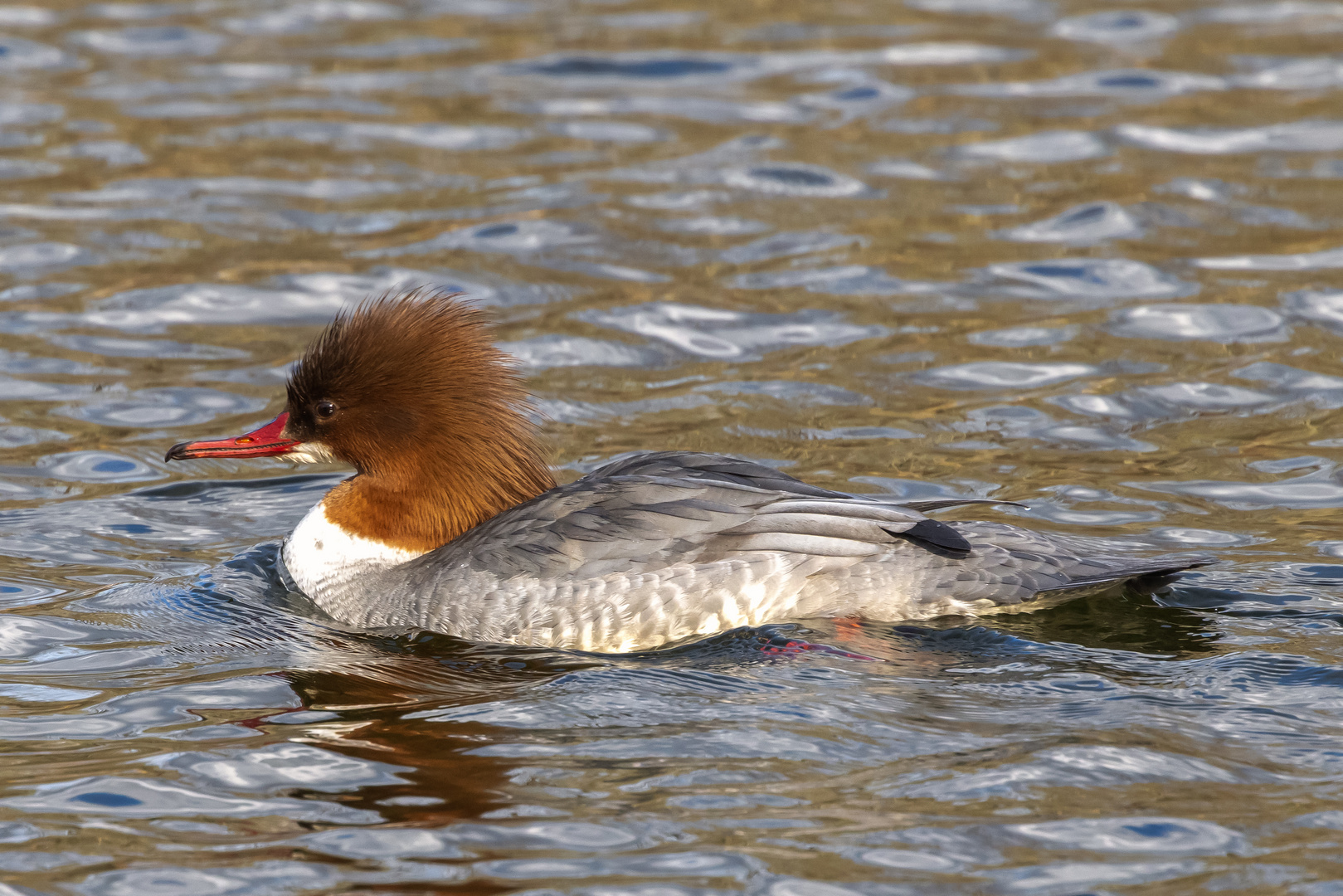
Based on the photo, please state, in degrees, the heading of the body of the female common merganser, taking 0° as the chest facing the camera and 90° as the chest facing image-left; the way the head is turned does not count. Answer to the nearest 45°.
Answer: approximately 90°
